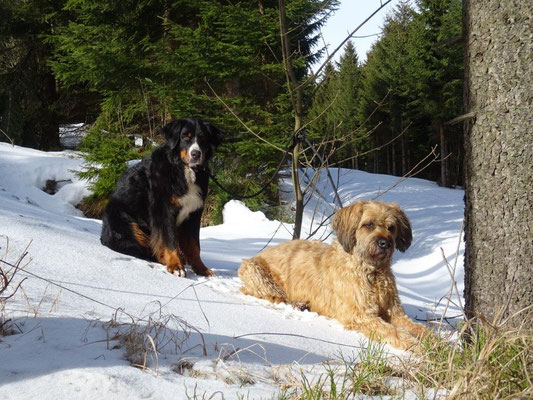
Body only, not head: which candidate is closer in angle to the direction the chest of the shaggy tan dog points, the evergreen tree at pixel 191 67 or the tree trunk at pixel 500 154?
the tree trunk

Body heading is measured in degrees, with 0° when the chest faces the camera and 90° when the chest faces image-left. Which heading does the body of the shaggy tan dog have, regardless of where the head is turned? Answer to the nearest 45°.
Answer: approximately 315°

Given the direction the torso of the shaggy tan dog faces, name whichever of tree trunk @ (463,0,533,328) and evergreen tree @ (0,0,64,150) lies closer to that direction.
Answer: the tree trunk

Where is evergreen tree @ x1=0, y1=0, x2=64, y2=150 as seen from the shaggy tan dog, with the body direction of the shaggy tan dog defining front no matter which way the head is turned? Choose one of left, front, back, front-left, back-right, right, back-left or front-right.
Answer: back
